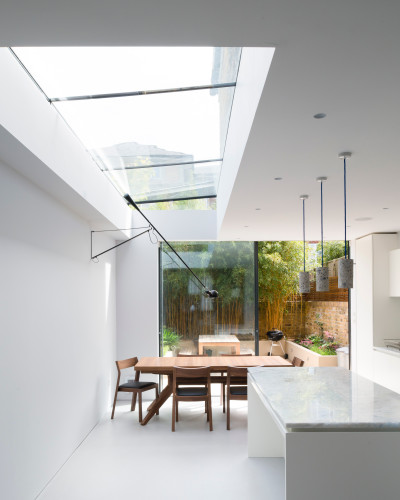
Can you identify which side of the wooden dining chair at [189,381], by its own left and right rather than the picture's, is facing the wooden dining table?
front

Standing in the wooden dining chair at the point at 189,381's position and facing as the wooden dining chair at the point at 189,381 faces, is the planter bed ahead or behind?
ahead

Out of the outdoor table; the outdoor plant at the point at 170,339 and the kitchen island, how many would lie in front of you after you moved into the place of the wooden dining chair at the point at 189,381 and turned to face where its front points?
2

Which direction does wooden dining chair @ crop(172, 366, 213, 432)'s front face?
away from the camera

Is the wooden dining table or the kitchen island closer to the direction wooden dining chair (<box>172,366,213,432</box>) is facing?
the wooden dining table

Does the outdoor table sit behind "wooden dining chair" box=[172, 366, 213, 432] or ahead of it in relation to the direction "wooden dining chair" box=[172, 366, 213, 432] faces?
ahead

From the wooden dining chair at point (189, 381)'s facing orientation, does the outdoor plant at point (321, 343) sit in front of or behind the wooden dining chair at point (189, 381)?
in front

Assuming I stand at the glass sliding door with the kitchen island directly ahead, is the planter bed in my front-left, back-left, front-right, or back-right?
back-left

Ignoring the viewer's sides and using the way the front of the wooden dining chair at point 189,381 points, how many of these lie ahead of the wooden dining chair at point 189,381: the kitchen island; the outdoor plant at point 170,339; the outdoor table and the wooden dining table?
3

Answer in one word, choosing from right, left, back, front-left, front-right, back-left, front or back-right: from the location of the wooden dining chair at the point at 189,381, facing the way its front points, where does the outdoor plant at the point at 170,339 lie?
front
